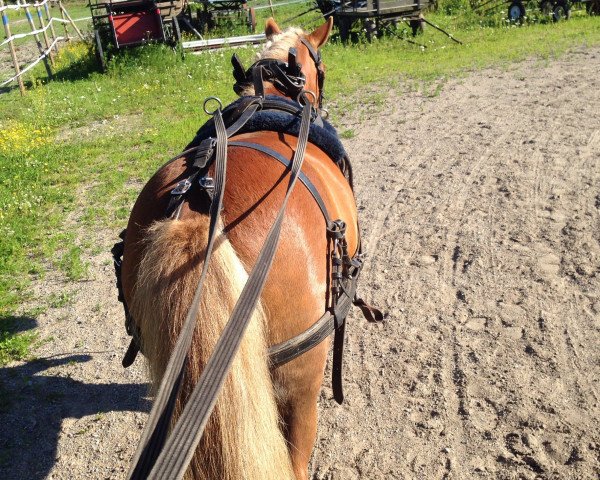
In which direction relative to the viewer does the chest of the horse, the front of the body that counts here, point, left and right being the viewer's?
facing away from the viewer

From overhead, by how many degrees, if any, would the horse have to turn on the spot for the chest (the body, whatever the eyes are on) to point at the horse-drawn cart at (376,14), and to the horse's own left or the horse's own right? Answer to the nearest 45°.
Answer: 0° — it already faces it

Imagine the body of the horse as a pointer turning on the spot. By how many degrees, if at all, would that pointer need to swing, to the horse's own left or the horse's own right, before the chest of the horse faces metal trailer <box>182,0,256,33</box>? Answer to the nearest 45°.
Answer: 0° — it already faces it

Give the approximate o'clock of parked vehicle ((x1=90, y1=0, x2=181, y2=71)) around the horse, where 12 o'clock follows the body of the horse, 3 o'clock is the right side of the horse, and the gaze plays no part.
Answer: The parked vehicle is roughly at 12 o'clock from the horse.

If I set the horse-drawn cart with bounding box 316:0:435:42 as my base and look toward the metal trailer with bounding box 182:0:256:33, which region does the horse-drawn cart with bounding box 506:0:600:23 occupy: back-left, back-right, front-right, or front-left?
back-right

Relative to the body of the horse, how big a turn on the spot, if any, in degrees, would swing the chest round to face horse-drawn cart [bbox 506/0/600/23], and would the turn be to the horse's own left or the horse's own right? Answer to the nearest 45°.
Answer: approximately 45° to the horse's own right
